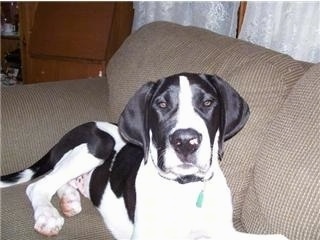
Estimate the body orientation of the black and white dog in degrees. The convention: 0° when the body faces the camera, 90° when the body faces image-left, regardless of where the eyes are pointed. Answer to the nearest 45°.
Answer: approximately 315°

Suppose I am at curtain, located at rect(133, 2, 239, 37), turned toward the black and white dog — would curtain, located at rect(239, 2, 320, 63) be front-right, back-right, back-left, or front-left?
front-left

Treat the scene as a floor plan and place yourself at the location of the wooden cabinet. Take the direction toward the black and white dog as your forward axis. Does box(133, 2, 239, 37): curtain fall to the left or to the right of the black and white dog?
left

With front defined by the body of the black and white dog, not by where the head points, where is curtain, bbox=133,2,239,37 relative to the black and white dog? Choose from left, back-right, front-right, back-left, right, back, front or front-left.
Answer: back-left

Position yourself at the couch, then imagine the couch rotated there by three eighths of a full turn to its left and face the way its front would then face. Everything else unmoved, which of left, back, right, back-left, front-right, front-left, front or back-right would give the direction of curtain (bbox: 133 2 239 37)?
left

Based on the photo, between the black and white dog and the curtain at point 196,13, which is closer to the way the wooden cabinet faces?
the black and white dog

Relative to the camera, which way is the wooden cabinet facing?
toward the camera

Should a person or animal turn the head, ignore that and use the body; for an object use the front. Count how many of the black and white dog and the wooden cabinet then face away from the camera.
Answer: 0

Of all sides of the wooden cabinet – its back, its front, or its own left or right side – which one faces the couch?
front

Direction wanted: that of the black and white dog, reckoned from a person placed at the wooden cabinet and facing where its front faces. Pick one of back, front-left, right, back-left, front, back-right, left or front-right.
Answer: front
